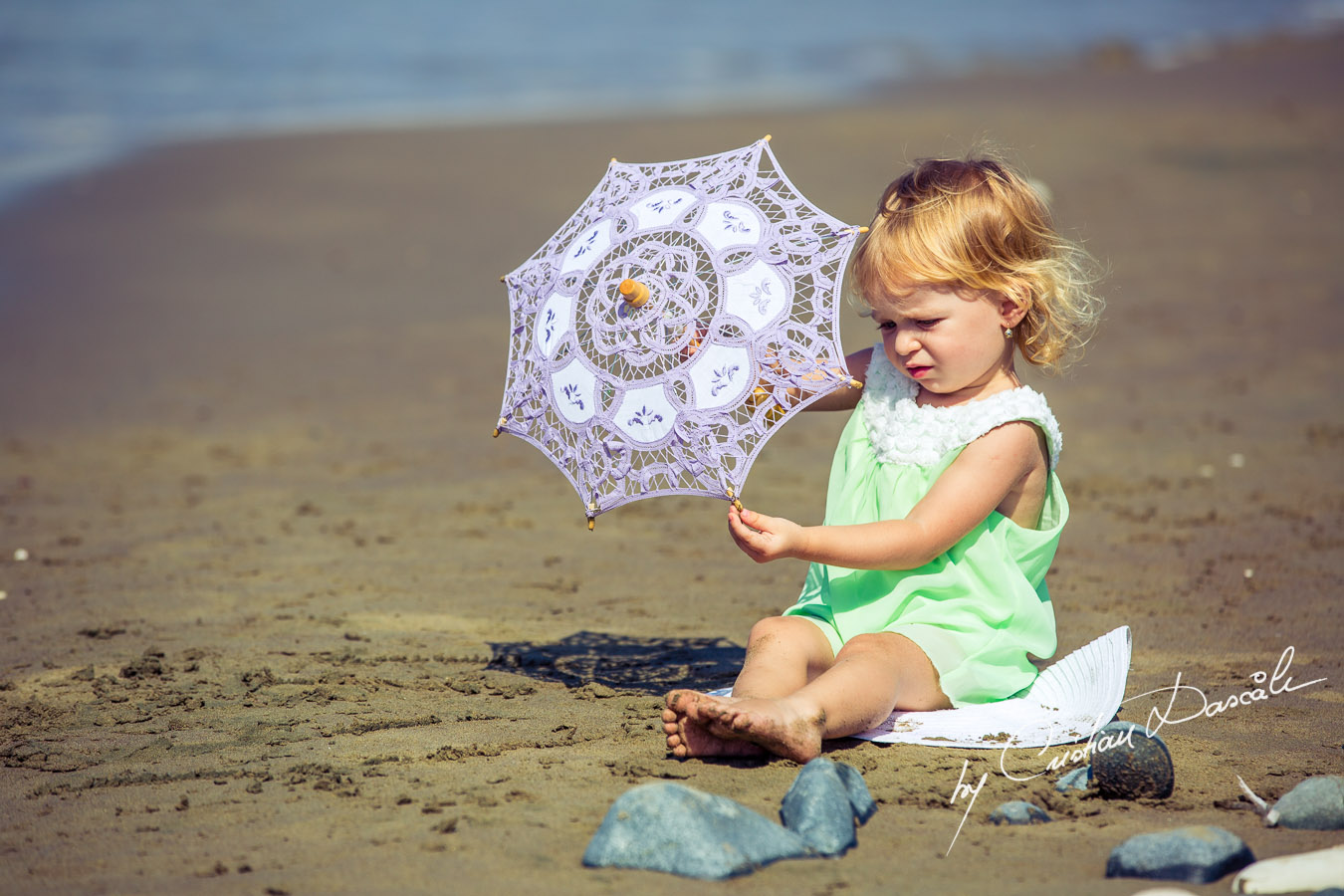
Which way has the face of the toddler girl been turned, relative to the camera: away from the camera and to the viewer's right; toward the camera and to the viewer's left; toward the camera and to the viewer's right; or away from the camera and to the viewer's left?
toward the camera and to the viewer's left

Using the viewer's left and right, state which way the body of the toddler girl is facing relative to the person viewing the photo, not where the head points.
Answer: facing the viewer and to the left of the viewer

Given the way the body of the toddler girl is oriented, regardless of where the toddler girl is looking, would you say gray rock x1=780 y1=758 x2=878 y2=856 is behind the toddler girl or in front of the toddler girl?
in front

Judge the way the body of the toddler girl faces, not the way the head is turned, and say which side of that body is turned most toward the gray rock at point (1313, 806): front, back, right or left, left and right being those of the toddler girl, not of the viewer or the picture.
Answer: left
